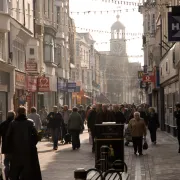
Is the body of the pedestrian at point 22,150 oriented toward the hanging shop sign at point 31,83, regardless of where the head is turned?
yes

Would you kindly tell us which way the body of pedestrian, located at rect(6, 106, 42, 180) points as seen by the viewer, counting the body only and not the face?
away from the camera

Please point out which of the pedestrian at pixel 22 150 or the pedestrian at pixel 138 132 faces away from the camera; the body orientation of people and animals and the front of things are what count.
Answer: the pedestrian at pixel 22 150

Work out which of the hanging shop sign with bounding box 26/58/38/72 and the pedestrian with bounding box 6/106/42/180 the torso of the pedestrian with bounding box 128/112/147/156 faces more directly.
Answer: the pedestrian

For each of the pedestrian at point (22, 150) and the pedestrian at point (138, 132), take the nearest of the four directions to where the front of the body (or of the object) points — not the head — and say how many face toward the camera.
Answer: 1

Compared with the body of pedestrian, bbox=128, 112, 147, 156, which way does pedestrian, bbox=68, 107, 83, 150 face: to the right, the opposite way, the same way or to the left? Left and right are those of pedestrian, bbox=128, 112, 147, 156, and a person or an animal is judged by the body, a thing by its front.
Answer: the opposite way

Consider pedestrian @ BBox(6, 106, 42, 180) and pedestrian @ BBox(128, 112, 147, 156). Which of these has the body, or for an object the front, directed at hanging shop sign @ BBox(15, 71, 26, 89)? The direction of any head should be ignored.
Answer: pedestrian @ BBox(6, 106, 42, 180)

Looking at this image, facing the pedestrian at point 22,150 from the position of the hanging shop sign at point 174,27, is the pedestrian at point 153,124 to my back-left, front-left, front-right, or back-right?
back-right

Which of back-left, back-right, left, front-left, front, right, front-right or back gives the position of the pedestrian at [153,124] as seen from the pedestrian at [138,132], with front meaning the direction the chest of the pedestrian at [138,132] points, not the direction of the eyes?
back

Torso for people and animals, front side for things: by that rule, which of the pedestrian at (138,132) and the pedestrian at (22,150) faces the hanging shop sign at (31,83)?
the pedestrian at (22,150)

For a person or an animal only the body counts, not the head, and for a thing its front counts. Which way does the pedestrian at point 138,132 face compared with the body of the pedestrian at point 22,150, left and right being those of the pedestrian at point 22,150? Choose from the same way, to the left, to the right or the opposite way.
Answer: the opposite way

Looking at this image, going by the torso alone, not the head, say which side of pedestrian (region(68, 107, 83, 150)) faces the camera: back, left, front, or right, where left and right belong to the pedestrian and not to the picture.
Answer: back

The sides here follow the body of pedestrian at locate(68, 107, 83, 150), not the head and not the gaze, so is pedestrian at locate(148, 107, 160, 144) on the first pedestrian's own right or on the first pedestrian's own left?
on the first pedestrian's own right
